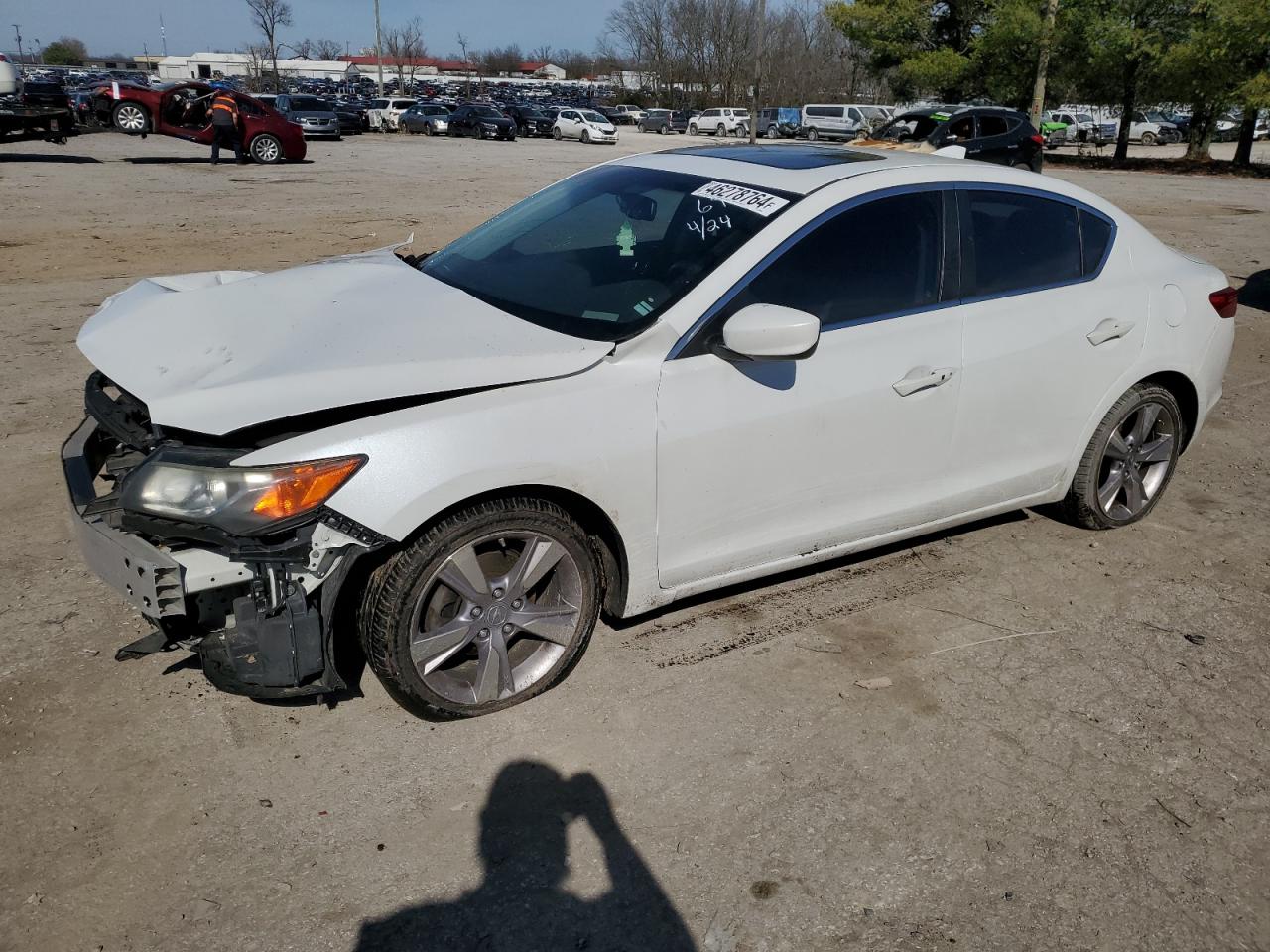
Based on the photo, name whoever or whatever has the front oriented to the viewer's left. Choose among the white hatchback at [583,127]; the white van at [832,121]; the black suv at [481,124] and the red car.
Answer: the red car

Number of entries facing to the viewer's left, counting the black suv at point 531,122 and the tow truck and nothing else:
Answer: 1

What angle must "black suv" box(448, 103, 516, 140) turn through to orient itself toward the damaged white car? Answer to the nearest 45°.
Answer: approximately 45° to its right

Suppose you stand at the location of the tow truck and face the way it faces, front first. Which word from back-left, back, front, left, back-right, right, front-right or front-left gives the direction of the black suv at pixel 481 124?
back-right

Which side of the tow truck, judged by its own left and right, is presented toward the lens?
left

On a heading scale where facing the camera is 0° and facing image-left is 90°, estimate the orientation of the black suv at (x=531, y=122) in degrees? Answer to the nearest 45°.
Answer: approximately 315°

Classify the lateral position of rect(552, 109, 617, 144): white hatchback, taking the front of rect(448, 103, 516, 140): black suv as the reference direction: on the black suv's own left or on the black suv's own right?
on the black suv's own left

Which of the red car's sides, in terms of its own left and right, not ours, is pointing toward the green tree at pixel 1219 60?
back

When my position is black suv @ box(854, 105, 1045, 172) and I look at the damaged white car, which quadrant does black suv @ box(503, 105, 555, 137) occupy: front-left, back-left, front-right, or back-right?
back-right

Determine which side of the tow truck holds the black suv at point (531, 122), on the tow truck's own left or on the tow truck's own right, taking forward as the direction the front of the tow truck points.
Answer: on the tow truck's own right

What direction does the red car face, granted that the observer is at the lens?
facing to the left of the viewer

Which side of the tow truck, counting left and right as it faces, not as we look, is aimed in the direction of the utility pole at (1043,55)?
back

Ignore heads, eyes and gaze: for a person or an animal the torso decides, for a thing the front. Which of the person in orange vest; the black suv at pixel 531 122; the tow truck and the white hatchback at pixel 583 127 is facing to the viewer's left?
the tow truck

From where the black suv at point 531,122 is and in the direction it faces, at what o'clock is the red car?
The red car is roughly at 2 o'clock from the black suv.

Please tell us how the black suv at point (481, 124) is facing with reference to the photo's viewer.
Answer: facing the viewer and to the right of the viewer
